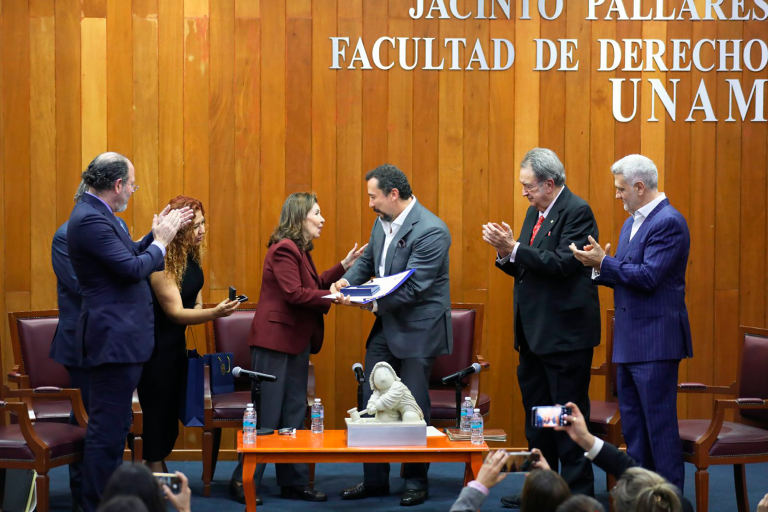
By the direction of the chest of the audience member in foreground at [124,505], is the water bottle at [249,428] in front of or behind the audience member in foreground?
in front

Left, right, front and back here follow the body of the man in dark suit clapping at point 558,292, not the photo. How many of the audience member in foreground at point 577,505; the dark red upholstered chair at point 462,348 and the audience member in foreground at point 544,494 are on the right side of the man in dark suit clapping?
1

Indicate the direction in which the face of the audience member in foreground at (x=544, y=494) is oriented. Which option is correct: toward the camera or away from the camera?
away from the camera

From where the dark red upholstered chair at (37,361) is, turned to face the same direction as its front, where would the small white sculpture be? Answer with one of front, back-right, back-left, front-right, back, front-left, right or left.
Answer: front

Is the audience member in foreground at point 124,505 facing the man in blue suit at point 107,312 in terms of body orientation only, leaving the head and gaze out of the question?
yes

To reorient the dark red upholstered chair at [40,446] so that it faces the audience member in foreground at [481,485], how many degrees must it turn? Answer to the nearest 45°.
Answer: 0° — it already faces them

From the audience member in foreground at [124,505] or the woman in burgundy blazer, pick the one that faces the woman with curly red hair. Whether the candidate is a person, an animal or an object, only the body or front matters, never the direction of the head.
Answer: the audience member in foreground

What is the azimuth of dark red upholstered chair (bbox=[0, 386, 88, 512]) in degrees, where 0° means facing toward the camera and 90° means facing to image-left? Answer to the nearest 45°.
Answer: approximately 315°

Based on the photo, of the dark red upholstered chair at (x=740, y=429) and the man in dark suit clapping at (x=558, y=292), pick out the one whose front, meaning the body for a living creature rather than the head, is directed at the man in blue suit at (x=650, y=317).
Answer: the dark red upholstered chair

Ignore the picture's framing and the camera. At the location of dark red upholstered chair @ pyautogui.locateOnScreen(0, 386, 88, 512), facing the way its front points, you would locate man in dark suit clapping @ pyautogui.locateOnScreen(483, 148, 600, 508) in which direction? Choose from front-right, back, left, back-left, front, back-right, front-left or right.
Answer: front-left

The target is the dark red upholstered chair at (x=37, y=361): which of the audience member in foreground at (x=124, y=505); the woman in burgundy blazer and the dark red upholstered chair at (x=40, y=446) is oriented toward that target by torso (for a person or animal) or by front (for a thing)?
the audience member in foreground

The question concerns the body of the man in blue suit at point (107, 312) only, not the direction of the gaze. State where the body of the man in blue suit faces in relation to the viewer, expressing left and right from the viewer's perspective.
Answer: facing to the right of the viewer

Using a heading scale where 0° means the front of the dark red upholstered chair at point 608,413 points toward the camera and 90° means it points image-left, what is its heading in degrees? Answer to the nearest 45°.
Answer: approximately 45°

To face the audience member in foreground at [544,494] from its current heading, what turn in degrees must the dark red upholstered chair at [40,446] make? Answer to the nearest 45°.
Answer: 0° — it already faces them

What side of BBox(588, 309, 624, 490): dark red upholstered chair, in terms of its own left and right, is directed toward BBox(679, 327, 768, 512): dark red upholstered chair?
left

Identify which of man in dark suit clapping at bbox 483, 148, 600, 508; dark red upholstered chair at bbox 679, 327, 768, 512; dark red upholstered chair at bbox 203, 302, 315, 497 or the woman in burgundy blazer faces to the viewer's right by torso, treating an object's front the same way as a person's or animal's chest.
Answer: the woman in burgundy blazer

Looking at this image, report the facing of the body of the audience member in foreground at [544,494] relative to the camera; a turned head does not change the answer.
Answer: away from the camera

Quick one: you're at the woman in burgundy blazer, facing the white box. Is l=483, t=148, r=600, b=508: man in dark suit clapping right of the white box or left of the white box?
left

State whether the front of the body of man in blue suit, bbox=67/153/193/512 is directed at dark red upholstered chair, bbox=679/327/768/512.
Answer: yes

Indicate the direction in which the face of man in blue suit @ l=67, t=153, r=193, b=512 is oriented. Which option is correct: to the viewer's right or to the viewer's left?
to the viewer's right

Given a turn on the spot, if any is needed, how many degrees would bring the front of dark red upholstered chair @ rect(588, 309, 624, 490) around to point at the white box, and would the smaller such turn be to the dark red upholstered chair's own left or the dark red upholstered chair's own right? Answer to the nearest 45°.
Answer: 0° — it already faces it
